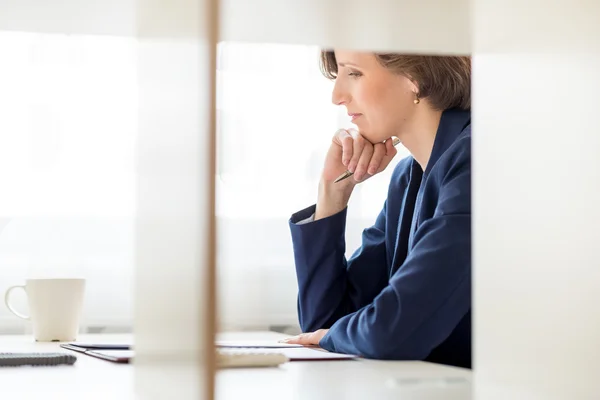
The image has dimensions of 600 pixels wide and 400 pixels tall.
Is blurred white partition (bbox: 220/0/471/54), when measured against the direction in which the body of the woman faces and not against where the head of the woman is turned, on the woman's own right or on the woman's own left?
on the woman's own left

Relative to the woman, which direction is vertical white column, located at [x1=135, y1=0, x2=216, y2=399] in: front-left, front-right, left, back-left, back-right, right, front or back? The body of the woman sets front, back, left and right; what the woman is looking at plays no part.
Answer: left

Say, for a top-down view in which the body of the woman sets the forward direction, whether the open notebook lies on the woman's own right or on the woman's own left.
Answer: on the woman's own left

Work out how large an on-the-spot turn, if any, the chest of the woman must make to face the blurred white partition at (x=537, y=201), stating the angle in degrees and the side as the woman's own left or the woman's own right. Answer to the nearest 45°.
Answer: approximately 90° to the woman's own left

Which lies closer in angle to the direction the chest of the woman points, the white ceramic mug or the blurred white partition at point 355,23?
the white ceramic mug

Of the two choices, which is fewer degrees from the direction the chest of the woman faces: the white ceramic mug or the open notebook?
the white ceramic mug

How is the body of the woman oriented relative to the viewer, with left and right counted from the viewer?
facing to the left of the viewer

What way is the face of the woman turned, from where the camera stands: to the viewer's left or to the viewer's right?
to the viewer's left
